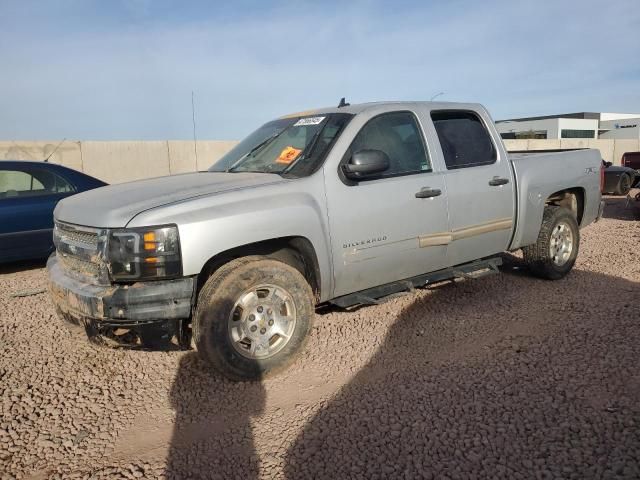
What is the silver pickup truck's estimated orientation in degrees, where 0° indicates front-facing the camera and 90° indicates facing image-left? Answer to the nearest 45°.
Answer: approximately 45°

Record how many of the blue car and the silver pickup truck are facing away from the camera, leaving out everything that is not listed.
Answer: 0

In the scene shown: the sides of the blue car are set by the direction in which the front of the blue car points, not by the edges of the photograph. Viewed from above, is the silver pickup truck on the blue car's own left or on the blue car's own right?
on the blue car's own left

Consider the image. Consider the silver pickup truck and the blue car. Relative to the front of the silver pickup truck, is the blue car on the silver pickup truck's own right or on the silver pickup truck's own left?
on the silver pickup truck's own right

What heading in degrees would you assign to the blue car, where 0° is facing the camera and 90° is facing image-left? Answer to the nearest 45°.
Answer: approximately 90°
